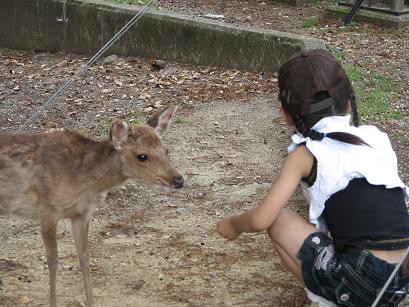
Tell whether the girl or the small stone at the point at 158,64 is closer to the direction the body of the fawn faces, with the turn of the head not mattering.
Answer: the girl

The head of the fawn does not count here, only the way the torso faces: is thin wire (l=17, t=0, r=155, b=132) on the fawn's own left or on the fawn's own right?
on the fawn's own left

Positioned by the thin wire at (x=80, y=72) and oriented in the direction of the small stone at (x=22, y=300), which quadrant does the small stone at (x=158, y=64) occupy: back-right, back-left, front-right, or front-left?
back-left

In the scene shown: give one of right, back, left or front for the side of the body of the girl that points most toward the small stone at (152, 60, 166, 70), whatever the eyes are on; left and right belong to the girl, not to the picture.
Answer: front

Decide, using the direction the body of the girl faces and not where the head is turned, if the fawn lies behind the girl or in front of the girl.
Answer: in front

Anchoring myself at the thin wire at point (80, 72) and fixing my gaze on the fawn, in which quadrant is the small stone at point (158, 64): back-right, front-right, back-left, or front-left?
back-left

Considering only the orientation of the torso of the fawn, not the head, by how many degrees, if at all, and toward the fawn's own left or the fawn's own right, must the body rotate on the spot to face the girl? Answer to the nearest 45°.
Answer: approximately 45° to the fawn's own right

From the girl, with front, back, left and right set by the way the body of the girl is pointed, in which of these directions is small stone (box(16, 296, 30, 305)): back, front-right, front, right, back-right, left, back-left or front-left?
front-left

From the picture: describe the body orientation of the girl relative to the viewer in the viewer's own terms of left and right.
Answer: facing away from the viewer and to the left of the viewer

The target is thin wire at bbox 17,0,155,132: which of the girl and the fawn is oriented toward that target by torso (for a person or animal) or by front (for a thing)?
the girl

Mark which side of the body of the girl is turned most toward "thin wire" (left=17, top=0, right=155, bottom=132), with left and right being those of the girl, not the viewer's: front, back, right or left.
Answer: front

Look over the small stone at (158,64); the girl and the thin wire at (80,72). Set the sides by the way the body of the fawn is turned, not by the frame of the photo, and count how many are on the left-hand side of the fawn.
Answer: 2

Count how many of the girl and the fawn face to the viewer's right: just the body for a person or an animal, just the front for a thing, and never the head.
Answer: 1

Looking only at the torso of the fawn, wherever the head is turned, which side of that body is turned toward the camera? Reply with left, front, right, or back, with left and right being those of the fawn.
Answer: right

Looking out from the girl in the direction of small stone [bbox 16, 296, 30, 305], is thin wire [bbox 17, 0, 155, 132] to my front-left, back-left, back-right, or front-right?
front-right
